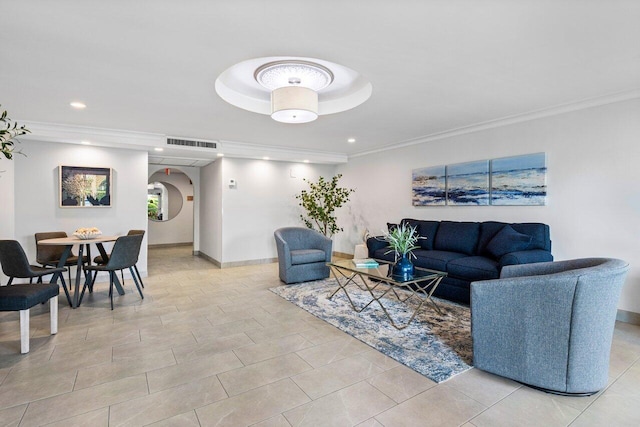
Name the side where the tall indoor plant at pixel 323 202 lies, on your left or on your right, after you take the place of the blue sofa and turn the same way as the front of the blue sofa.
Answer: on your right

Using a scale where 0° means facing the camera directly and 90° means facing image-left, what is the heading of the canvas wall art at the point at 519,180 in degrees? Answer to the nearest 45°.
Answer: approximately 45°

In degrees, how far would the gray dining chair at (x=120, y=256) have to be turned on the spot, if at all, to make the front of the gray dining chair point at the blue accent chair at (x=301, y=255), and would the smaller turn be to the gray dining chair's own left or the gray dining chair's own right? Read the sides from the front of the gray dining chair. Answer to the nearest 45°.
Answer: approximately 135° to the gray dining chair's own right

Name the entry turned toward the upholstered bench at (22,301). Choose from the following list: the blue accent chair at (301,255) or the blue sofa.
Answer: the blue sofa

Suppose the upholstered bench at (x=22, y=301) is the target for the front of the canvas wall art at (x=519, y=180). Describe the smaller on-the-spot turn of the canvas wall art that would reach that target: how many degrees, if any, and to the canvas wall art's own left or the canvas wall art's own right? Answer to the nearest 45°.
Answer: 0° — it already faces it

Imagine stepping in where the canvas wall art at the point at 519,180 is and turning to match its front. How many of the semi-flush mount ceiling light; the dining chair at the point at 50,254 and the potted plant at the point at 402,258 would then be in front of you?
3

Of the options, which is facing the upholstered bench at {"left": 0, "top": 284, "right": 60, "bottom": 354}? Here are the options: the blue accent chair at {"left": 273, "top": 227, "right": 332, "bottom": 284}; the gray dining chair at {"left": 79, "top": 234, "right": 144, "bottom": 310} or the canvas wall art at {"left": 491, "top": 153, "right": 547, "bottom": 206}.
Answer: the canvas wall art

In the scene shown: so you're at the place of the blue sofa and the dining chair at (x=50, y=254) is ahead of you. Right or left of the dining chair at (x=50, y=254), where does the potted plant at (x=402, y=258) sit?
left

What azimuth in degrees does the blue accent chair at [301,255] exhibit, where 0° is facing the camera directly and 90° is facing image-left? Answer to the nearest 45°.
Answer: approximately 315°
